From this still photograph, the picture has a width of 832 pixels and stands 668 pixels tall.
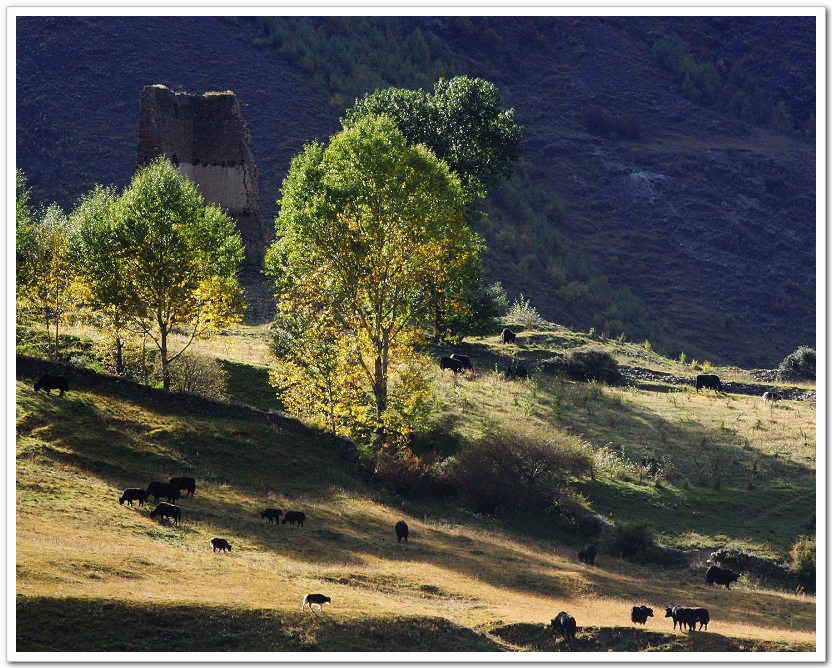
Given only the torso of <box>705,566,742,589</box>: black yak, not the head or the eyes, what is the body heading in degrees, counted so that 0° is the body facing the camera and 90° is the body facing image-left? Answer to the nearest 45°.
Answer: approximately 270°

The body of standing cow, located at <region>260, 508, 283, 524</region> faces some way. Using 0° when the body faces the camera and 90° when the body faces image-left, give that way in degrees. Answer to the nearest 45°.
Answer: approximately 90°

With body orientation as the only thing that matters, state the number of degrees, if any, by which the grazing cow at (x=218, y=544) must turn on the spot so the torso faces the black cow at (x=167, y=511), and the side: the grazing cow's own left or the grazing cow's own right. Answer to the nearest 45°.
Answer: approximately 135° to the grazing cow's own left

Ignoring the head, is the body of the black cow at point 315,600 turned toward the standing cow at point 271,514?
no

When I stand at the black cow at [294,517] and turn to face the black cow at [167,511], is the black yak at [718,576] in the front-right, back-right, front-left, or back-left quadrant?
back-left

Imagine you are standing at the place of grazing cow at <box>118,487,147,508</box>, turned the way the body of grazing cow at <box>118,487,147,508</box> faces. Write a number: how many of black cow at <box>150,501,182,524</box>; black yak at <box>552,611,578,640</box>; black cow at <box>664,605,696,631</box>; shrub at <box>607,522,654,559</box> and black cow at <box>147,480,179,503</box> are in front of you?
0

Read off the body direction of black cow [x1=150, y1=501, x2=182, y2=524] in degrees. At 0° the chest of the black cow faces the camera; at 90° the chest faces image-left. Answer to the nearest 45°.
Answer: approximately 90°

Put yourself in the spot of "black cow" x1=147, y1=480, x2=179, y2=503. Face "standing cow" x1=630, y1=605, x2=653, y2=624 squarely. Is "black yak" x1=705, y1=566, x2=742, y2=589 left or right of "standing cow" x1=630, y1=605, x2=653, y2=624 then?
left

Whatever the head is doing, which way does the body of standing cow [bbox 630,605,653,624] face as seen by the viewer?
to the viewer's right

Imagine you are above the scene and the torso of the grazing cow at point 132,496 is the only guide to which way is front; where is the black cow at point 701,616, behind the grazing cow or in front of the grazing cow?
behind

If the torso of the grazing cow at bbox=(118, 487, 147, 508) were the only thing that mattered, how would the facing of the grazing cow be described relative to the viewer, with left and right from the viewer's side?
facing to the left of the viewer

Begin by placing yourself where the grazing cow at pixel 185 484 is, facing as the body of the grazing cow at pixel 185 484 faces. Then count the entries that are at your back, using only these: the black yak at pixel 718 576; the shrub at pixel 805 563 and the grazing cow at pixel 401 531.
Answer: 3

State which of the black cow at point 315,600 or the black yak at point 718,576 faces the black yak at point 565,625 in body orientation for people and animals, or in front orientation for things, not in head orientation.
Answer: the black cow

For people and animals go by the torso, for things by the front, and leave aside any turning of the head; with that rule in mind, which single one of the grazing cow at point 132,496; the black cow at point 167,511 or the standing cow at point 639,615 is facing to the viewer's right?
the standing cow at point 639,615

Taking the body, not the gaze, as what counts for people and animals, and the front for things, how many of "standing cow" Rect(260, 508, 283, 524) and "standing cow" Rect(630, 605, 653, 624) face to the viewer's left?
1

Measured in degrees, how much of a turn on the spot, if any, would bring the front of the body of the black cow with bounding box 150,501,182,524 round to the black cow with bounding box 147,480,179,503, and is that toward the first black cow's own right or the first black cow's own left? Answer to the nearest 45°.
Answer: approximately 90° to the first black cow's own right
